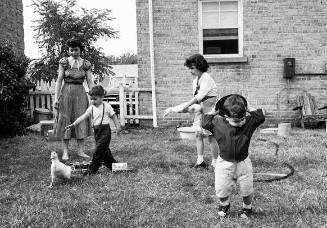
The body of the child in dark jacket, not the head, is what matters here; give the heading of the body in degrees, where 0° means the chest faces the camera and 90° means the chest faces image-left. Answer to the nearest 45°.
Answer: approximately 0°

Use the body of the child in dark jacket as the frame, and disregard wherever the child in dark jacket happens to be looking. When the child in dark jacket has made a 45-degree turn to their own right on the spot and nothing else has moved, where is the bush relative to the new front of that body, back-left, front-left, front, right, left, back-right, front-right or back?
right

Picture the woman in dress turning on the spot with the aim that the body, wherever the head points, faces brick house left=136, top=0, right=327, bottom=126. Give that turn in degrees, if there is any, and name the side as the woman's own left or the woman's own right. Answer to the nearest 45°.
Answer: approximately 135° to the woman's own left

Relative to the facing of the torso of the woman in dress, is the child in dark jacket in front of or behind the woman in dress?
in front

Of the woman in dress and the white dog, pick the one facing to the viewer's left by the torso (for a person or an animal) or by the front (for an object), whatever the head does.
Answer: the white dog

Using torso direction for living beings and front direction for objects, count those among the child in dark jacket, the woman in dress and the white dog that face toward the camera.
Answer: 2

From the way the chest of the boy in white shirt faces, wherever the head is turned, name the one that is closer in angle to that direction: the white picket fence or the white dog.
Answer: the white dog

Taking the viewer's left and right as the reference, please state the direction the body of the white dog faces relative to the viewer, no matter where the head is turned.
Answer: facing to the left of the viewer

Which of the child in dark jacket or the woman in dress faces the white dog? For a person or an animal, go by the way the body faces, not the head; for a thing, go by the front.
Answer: the woman in dress

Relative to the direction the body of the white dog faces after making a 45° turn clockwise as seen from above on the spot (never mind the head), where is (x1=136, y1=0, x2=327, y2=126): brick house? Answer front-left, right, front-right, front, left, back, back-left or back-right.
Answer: right

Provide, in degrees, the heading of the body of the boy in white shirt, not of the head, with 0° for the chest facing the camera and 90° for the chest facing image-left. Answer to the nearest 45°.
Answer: approximately 45°

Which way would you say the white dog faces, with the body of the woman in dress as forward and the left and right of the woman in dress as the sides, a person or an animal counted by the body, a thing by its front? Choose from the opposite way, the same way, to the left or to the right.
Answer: to the right

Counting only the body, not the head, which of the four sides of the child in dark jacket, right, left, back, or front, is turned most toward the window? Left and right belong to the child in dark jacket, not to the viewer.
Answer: back

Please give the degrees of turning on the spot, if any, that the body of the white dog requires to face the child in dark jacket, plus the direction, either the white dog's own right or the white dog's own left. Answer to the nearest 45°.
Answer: approximately 135° to the white dog's own left

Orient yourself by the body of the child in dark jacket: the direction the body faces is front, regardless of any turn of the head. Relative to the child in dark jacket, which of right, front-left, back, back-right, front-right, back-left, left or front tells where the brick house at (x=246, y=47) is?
back

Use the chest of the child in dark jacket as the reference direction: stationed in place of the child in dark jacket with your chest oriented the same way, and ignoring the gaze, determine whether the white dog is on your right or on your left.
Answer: on your right

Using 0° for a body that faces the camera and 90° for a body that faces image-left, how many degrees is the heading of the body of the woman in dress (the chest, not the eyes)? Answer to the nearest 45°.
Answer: approximately 0°
